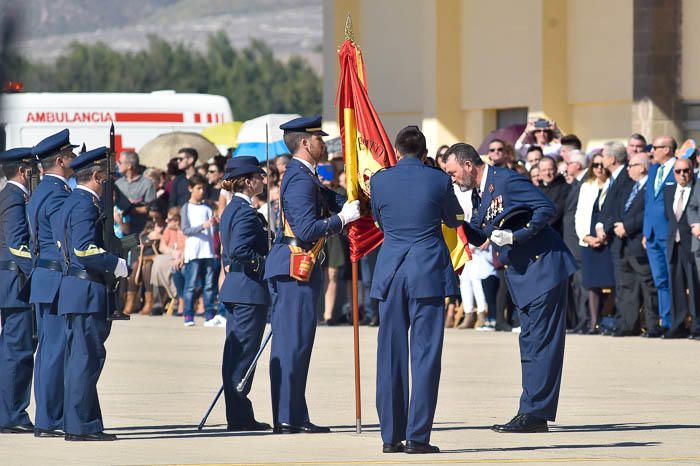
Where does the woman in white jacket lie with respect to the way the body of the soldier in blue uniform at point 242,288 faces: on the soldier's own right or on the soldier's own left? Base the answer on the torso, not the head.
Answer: on the soldier's own left

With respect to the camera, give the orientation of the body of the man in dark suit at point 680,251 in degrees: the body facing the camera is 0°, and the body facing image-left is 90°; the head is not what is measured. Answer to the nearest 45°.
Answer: approximately 45°

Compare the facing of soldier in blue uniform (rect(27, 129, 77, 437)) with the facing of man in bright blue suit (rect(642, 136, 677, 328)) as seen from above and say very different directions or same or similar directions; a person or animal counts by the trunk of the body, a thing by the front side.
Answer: very different directions

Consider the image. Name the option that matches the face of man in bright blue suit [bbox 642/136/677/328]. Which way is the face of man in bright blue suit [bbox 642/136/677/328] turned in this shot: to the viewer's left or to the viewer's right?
to the viewer's left

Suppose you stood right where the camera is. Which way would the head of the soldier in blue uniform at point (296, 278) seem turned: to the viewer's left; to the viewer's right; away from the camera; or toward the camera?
to the viewer's right

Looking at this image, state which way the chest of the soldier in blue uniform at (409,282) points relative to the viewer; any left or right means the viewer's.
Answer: facing away from the viewer

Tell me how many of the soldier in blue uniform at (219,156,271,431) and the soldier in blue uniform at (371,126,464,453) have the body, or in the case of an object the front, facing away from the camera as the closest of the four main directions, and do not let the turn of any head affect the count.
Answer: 1

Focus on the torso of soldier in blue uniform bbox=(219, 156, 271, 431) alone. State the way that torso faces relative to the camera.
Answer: to the viewer's right

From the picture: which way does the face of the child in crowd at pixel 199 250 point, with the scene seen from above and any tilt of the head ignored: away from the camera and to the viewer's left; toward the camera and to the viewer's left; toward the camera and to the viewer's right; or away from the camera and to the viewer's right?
toward the camera and to the viewer's right

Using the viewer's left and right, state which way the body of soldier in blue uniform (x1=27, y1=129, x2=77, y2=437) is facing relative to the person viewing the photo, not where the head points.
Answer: facing to the right of the viewer

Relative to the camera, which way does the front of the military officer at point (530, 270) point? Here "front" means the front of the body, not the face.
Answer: to the viewer's left

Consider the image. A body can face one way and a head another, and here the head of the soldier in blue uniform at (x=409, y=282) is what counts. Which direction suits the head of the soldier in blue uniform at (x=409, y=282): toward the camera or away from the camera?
away from the camera

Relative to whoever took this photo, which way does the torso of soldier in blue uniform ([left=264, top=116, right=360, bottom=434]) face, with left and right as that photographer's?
facing to the right of the viewer
